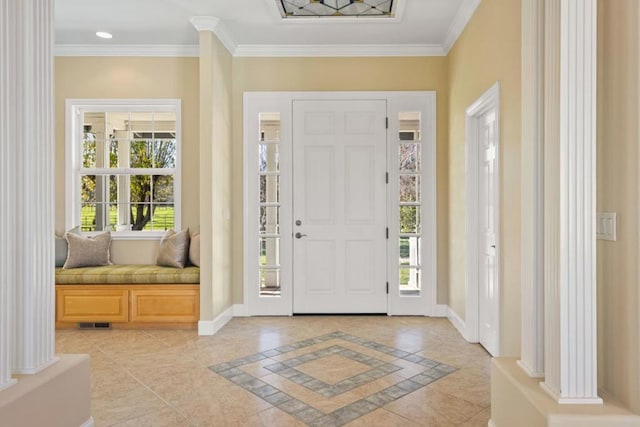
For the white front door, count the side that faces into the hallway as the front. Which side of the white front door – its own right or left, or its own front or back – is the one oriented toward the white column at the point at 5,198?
front

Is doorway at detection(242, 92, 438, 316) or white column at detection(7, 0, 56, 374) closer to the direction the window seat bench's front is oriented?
the white column

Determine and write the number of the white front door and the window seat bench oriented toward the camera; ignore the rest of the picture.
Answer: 2

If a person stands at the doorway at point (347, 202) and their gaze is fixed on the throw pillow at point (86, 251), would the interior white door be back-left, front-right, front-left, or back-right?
back-left

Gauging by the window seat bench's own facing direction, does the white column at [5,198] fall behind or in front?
in front

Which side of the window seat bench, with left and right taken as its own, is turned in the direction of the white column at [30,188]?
front

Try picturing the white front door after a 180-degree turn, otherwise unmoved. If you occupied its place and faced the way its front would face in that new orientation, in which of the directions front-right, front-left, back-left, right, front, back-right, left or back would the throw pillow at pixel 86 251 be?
left

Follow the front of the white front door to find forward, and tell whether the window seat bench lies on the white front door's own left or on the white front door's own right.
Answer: on the white front door's own right

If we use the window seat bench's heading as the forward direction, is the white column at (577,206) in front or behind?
in front

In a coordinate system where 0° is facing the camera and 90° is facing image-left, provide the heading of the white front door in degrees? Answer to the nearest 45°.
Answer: approximately 0°

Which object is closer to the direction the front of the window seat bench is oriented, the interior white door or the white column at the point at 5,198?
the white column
